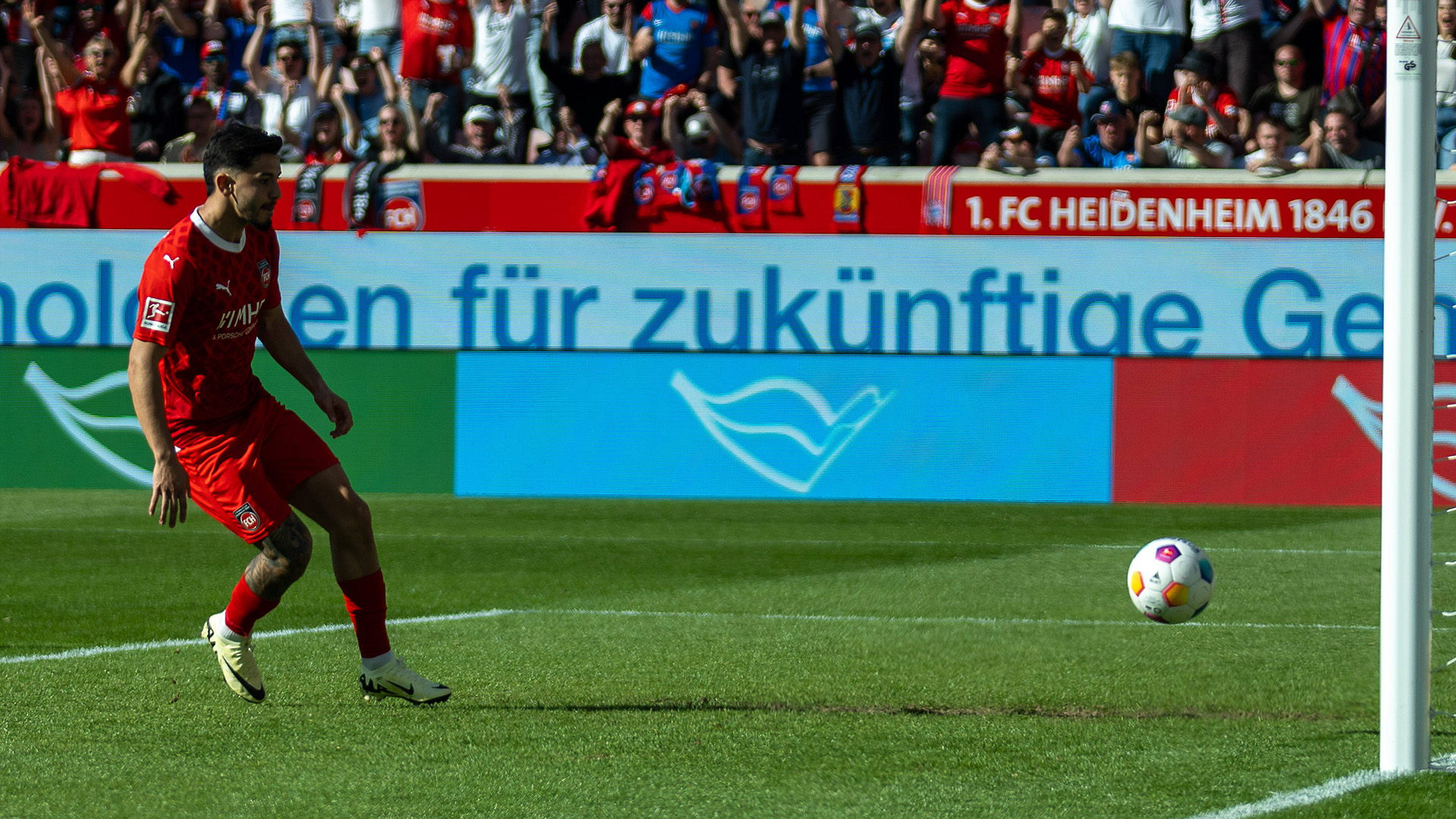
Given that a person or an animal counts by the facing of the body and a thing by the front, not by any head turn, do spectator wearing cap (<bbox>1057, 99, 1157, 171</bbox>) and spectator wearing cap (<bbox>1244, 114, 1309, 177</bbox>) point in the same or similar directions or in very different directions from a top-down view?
same or similar directions

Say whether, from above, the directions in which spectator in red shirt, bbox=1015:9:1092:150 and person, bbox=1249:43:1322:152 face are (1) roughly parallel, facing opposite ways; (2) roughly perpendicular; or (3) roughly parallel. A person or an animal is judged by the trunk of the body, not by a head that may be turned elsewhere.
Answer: roughly parallel

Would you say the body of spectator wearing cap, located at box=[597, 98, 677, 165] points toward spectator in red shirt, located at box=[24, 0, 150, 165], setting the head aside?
no

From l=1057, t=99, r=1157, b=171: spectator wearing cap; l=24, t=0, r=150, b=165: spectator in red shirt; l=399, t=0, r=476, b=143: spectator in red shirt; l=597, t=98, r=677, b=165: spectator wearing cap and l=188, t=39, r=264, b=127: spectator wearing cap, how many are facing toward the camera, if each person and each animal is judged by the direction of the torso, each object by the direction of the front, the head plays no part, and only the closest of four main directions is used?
5

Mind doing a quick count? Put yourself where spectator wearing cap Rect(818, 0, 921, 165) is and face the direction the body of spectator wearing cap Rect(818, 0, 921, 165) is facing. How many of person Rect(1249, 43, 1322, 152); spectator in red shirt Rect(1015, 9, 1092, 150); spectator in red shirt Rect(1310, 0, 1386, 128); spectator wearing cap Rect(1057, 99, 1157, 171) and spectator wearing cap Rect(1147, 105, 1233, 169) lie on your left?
5

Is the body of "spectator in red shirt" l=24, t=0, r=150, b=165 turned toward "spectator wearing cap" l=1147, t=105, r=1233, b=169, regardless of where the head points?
no

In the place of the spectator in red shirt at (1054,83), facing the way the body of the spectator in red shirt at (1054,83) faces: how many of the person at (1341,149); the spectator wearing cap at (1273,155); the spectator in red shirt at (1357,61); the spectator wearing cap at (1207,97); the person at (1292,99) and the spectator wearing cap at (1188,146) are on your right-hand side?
0

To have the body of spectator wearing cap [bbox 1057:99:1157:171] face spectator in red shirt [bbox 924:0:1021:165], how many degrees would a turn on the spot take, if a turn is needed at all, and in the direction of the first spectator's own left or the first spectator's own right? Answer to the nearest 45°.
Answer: approximately 90° to the first spectator's own right

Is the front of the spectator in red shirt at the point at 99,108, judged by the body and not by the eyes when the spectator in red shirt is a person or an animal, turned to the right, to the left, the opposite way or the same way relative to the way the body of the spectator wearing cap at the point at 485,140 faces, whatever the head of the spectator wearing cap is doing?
the same way

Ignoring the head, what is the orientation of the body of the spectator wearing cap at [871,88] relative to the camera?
toward the camera

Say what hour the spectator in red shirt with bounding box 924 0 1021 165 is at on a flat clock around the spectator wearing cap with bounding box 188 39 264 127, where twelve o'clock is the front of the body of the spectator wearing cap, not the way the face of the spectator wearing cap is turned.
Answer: The spectator in red shirt is roughly at 10 o'clock from the spectator wearing cap.

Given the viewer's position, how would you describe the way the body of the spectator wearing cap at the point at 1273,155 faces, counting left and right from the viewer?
facing the viewer

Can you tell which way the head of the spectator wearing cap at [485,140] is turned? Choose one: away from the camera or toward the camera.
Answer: toward the camera

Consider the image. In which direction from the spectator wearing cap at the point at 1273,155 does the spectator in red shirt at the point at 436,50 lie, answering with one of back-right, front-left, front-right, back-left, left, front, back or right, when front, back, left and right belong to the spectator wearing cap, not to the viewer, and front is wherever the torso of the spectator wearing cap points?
right

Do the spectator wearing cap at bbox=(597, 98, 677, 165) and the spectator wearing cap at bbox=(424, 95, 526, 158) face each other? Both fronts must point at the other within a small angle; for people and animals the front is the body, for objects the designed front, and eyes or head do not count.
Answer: no

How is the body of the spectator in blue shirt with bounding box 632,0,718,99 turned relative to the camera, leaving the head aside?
toward the camera

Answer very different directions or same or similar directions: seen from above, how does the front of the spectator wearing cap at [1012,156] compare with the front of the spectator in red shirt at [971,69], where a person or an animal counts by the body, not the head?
same or similar directions

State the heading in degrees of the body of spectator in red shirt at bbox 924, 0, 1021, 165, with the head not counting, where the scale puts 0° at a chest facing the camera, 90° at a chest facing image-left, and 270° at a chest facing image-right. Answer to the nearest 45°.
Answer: approximately 0°

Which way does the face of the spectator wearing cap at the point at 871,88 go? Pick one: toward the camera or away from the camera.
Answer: toward the camera
